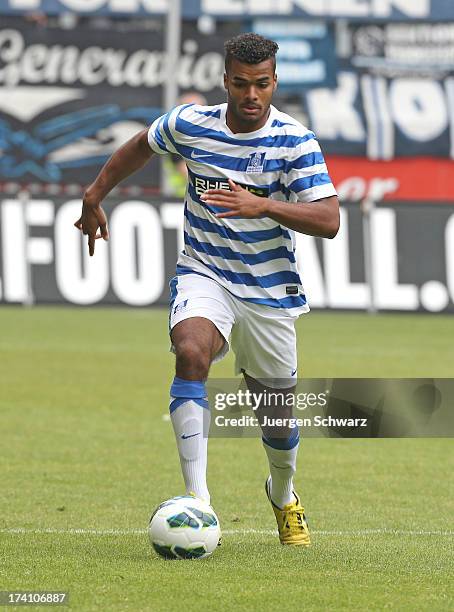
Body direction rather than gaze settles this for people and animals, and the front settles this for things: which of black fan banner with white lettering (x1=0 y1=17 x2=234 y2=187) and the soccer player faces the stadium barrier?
the black fan banner with white lettering

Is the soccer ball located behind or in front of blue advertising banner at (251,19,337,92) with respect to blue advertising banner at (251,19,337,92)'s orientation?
in front

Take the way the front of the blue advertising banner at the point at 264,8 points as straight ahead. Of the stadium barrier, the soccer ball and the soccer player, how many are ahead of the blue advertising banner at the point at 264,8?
3

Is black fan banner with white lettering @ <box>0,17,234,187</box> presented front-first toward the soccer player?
yes

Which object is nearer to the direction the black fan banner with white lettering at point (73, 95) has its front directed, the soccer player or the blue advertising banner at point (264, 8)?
the soccer player

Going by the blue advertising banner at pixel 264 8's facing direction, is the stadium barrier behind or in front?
in front

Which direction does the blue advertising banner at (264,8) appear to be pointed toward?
toward the camera

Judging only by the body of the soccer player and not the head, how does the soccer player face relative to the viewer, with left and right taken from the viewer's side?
facing the viewer
